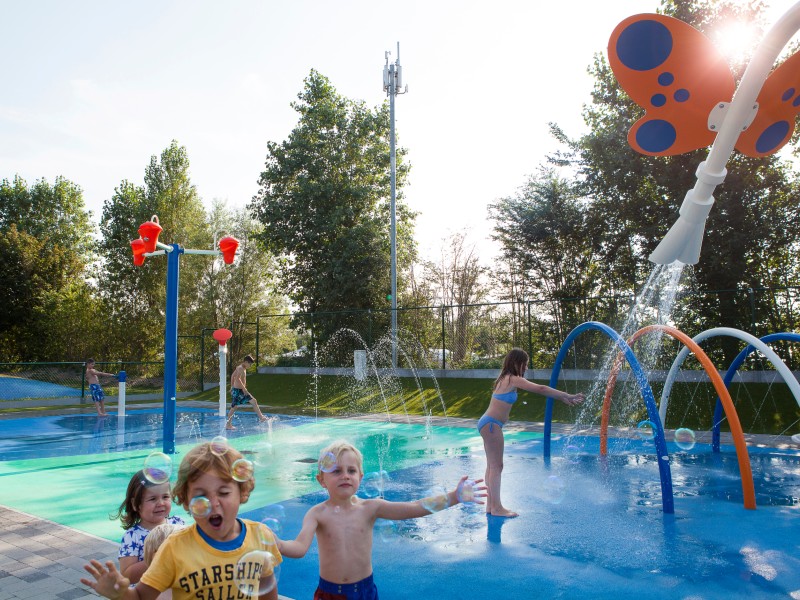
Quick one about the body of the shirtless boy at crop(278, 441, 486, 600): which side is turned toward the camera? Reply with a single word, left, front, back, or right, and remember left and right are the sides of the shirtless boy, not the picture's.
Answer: front

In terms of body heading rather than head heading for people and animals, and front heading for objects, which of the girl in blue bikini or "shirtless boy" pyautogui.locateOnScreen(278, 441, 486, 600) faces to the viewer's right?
the girl in blue bikini

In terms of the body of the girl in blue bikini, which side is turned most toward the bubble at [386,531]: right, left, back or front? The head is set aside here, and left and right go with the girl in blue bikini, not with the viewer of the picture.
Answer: right

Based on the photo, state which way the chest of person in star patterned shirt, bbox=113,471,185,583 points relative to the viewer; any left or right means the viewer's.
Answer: facing the viewer and to the right of the viewer

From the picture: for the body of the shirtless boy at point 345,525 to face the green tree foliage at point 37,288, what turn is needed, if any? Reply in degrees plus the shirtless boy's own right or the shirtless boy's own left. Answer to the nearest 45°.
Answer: approximately 135° to the shirtless boy's own right

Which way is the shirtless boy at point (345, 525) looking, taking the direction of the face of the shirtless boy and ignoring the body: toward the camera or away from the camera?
toward the camera

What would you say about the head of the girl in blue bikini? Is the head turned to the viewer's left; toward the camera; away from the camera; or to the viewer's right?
to the viewer's right

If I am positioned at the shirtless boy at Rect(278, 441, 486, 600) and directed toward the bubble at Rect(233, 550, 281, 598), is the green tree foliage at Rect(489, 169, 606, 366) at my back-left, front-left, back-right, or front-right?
back-right

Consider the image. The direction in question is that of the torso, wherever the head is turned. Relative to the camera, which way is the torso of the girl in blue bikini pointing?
to the viewer's right

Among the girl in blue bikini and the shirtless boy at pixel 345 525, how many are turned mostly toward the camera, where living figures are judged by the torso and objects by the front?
1
